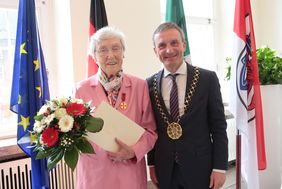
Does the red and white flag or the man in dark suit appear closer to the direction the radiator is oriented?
the man in dark suit

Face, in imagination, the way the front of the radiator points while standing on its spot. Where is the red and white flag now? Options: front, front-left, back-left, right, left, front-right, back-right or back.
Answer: front-left

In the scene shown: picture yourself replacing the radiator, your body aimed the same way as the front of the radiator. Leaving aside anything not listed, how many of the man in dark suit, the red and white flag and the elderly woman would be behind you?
0

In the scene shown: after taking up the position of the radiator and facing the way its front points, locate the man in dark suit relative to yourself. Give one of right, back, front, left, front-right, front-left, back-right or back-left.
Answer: front

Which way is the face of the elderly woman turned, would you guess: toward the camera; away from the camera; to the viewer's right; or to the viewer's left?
toward the camera

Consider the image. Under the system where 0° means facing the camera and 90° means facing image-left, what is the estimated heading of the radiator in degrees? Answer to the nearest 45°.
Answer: approximately 315°

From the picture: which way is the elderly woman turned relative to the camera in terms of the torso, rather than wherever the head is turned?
toward the camera

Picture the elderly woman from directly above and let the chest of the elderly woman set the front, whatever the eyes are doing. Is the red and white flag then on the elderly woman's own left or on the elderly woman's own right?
on the elderly woman's own left

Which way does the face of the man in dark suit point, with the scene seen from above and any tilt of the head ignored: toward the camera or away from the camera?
toward the camera

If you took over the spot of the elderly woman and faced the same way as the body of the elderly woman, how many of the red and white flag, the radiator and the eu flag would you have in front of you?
0

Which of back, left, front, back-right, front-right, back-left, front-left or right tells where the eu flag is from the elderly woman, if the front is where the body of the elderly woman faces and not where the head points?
back-right

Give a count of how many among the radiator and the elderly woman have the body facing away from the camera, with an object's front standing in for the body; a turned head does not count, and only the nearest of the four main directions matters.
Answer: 0
